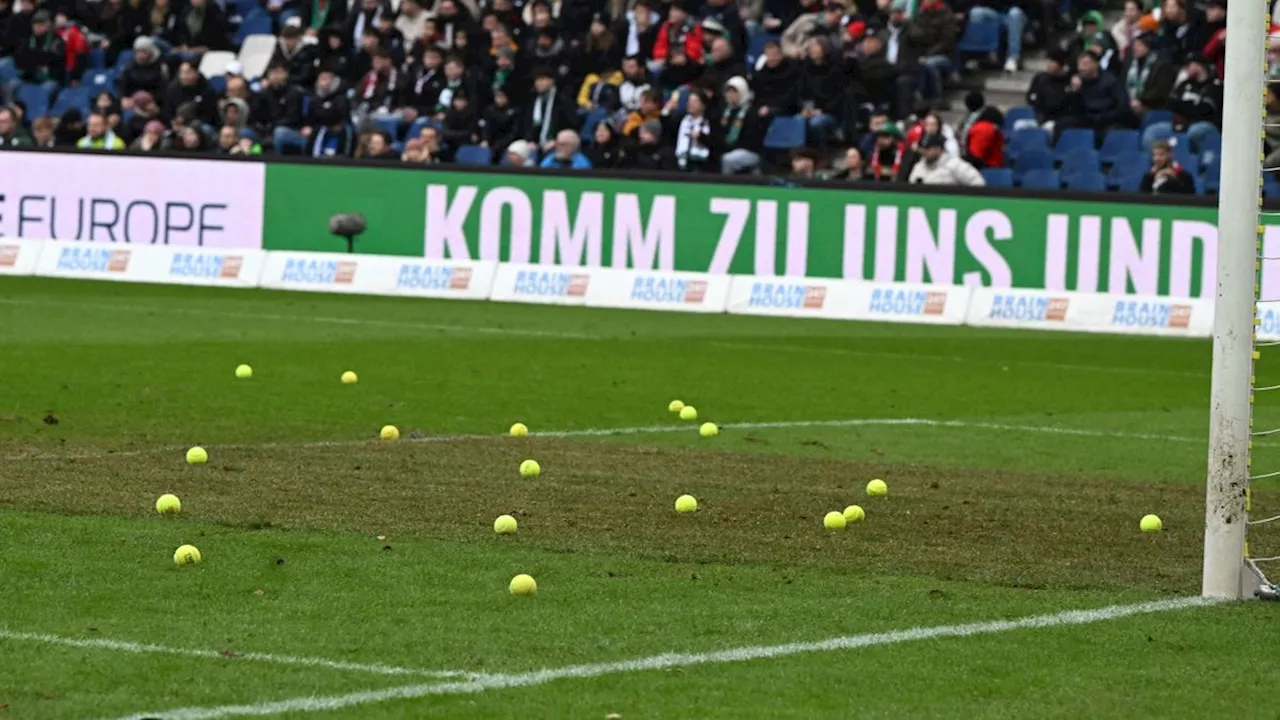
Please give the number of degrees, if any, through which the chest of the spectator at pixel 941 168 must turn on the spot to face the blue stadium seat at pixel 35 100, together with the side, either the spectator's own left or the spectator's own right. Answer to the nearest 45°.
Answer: approximately 90° to the spectator's own right

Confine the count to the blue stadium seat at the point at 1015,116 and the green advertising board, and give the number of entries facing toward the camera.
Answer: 2

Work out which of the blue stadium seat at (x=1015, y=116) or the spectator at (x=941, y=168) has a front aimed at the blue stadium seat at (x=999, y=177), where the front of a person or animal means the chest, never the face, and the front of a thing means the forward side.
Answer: the blue stadium seat at (x=1015, y=116)

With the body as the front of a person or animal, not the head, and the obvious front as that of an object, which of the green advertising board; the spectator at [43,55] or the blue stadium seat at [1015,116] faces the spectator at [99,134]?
the spectator at [43,55]

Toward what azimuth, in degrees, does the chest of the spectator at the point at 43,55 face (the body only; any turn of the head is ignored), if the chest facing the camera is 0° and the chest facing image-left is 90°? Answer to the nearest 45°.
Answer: approximately 0°

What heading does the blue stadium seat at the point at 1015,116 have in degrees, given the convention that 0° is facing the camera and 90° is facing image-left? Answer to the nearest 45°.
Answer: approximately 0°

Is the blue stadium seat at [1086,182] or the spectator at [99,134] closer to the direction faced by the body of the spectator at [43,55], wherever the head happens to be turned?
the spectator

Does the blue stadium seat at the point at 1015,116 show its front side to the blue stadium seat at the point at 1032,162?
yes

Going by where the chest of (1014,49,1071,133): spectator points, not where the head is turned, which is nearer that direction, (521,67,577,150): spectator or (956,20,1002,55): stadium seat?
the spectator

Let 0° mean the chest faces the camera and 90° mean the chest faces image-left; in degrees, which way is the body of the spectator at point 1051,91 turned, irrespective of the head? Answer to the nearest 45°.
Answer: approximately 45°
